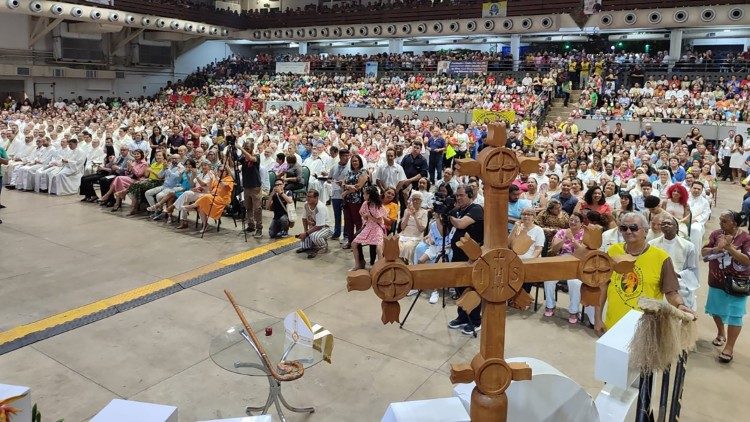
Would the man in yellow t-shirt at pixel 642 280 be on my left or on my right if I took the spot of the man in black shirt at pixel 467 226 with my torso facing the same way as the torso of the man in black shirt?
on my left

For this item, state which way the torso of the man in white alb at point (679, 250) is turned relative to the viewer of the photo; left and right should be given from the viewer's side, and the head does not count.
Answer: facing the viewer and to the left of the viewer

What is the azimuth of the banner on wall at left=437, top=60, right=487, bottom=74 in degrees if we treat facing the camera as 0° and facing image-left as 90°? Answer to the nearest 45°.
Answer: approximately 0°

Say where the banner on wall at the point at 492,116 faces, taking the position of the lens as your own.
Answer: facing the viewer

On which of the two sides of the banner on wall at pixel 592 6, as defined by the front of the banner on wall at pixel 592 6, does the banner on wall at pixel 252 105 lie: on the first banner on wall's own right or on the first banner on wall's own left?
on the first banner on wall's own right

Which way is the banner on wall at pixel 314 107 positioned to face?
toward the camera

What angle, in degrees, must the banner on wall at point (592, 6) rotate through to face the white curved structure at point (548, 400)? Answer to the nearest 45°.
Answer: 0° — it already faces it

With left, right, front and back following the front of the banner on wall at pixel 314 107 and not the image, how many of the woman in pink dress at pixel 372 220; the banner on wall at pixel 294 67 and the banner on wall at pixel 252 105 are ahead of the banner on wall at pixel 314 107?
1

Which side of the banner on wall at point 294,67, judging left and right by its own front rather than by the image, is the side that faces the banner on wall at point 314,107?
front
